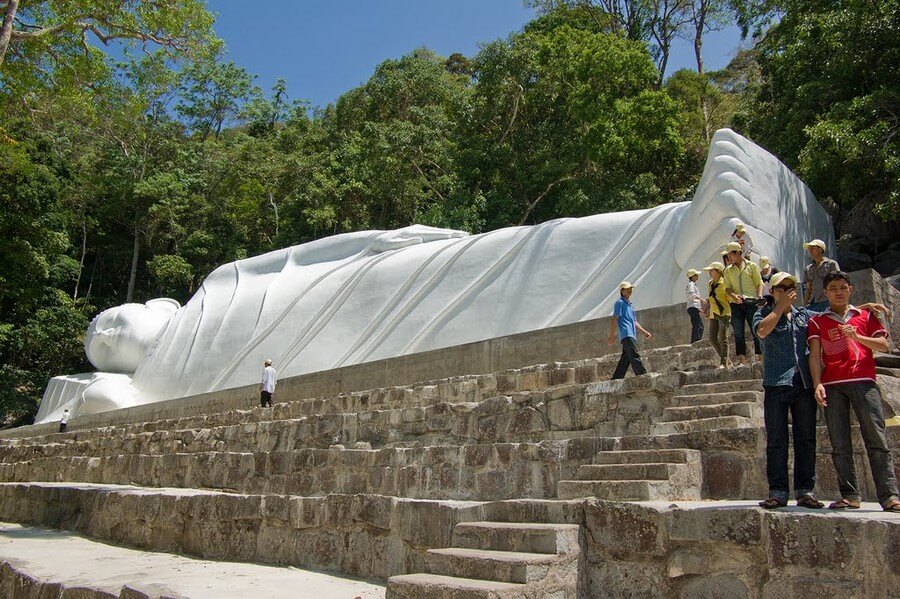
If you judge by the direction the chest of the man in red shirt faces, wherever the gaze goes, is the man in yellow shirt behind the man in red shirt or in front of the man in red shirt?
behind

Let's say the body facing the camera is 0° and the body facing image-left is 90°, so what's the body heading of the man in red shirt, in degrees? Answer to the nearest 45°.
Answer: approximately 0°

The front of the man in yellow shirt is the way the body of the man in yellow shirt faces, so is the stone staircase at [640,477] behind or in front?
in front

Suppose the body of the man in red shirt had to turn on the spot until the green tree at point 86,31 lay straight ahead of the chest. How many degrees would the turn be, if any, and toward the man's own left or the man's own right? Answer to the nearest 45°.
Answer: approximately 90° to the man's own right

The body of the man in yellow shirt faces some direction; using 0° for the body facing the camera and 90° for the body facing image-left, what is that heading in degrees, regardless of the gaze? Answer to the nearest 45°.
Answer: approximately 0°

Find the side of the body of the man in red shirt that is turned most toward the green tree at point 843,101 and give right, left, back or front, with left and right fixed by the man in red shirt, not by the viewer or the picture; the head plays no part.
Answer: back

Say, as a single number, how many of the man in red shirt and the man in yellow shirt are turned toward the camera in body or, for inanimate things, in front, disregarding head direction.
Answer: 2

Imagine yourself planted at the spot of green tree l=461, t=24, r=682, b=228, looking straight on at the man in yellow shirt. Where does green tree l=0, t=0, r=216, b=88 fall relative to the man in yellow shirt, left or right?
right

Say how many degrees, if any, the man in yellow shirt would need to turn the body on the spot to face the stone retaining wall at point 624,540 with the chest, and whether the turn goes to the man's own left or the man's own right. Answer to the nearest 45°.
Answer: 0° — they already face it
